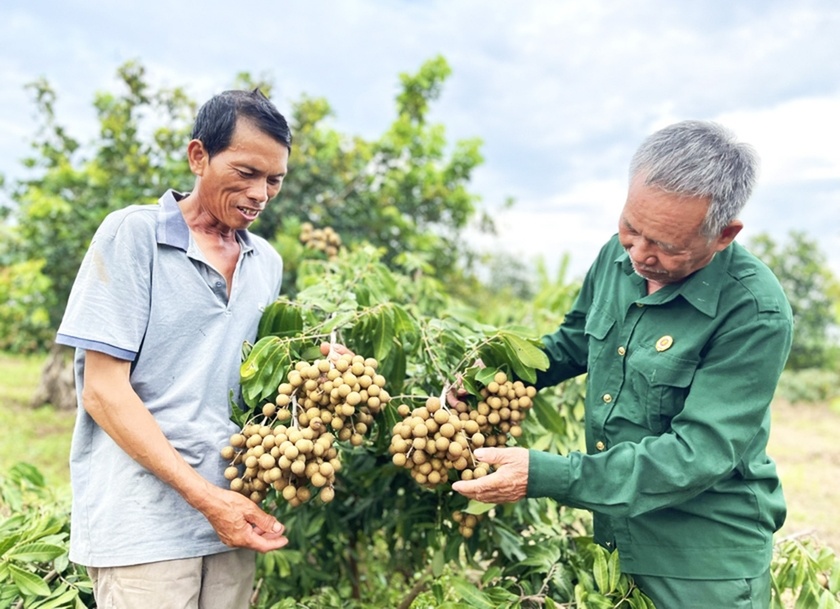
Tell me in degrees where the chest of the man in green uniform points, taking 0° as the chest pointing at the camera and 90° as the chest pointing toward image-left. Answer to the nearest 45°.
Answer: approximately 45°

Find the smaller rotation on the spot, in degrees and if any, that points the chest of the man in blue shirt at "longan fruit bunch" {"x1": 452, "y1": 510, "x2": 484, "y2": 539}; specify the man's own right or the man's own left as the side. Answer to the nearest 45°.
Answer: approximately 45° to the man's own left

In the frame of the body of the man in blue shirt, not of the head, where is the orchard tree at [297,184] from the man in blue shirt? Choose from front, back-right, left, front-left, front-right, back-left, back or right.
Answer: back-left

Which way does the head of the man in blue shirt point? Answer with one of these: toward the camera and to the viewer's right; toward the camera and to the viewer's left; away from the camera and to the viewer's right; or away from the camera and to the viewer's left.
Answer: toward the camera and to the viewer's right

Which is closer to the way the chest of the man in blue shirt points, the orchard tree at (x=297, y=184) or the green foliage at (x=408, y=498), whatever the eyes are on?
the green foliage

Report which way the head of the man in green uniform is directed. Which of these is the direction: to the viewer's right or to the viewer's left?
to the viewer's left

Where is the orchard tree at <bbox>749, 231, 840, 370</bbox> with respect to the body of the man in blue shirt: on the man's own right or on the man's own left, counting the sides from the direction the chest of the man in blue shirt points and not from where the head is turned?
on the man's own left

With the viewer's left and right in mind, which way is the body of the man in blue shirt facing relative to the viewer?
facing the viewer and to the right of the viewer

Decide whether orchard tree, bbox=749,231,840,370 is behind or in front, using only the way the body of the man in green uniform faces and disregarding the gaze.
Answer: behind

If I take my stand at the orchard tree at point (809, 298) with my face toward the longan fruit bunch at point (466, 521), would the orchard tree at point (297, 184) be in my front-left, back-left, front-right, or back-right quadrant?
front-right
